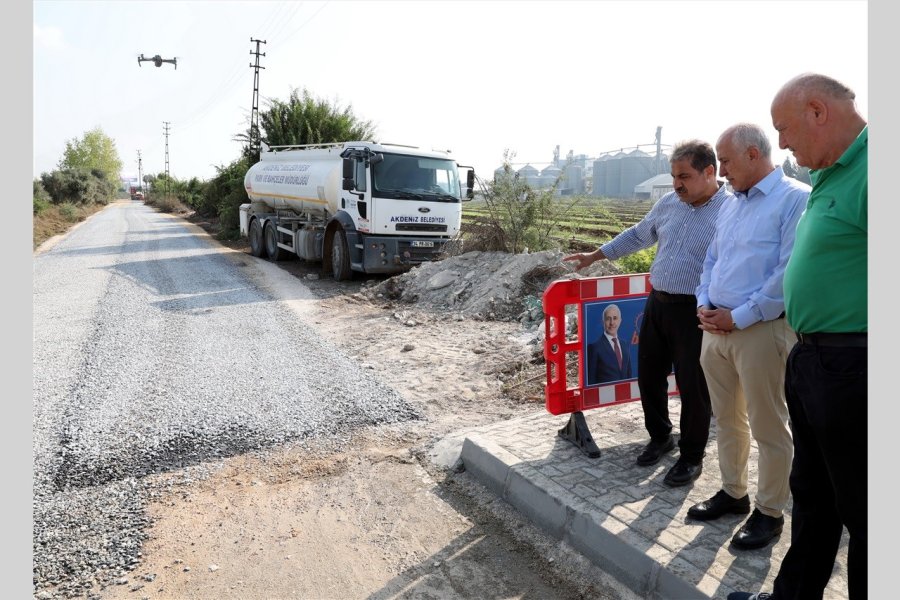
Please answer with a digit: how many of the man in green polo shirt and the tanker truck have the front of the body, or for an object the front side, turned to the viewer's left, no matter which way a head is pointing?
1

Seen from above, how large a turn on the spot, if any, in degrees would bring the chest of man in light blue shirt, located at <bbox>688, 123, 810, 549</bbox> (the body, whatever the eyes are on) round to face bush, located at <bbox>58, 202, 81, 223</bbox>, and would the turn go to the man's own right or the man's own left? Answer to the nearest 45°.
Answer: approximately 90° to the man's own right

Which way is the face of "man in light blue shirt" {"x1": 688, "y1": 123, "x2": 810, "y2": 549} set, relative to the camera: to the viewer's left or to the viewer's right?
to the viewer's left

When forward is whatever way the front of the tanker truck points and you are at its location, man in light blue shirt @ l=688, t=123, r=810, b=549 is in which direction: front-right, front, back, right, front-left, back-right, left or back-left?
front-right

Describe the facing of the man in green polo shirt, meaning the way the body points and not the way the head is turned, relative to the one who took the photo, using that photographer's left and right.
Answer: facing to the left of the viewer

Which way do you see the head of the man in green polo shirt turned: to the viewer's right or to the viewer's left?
to the viewer's left
